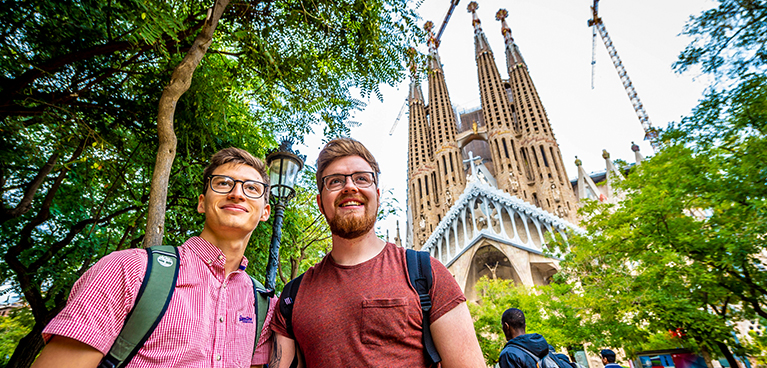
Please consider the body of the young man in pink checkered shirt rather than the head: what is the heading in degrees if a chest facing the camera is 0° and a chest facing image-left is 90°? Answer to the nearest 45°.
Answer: approximately 315°

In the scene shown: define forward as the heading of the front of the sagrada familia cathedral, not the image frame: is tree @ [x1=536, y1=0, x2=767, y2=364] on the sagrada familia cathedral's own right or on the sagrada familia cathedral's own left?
on the sagrada familia cathedral's own left

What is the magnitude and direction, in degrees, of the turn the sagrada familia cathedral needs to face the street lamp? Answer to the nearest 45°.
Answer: approximately 45° to its left

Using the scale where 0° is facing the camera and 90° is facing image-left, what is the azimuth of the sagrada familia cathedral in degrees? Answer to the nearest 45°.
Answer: approximately 45°
